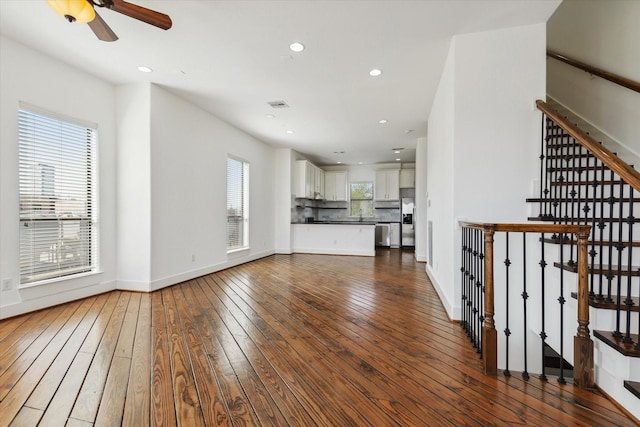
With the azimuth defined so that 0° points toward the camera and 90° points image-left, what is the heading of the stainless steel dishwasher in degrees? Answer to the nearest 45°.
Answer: approximately 0°

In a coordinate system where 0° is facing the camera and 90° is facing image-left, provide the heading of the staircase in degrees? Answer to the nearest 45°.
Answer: approximately 315°

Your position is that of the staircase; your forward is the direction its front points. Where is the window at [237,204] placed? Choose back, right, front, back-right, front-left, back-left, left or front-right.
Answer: back-right

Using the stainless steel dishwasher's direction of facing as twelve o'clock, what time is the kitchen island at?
The kitchen island is roughly at 1 o'clock from the stainless steel dishwasher.

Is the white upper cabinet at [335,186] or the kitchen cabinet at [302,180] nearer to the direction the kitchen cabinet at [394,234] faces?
the kitchen cabinet

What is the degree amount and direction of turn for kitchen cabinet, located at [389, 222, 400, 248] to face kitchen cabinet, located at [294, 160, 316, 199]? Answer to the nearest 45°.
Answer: approximately 45° to its right

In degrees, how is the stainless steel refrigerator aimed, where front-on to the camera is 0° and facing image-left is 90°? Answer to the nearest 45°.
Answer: approximately 0°

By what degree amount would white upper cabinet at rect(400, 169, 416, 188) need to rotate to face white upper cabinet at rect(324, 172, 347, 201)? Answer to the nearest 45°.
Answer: approximately 90° to its right
